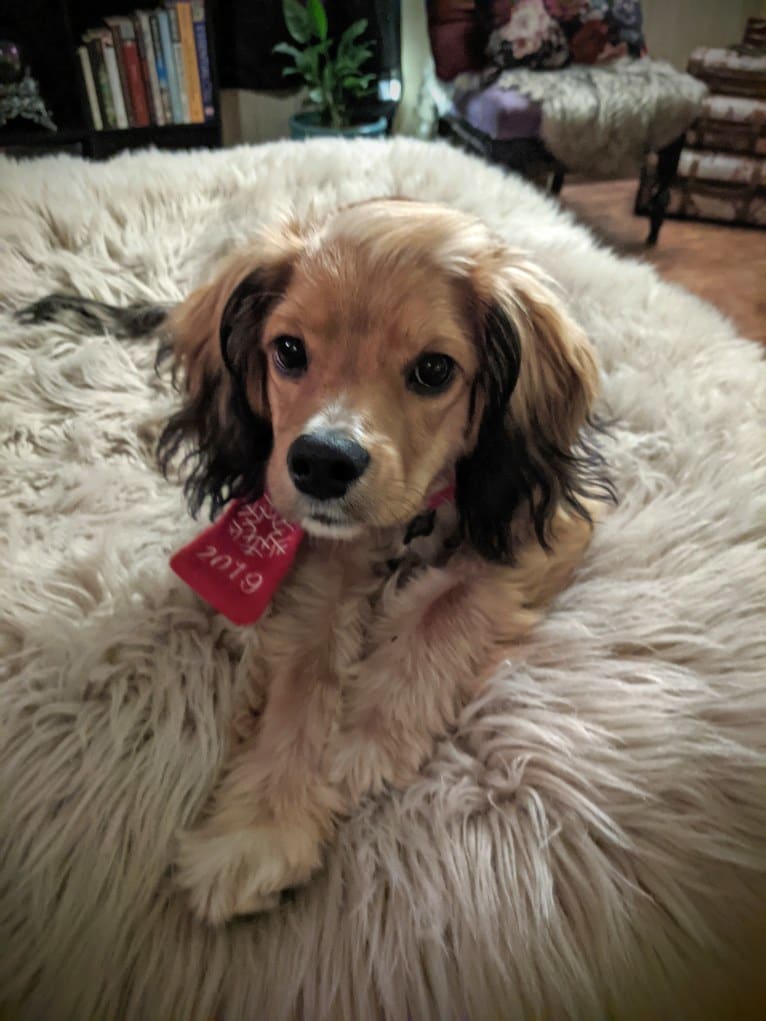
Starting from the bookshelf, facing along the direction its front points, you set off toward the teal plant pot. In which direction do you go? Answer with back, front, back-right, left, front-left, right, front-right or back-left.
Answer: left

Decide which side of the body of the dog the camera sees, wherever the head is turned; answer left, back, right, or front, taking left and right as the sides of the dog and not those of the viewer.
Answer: front

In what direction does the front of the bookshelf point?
toward the camera

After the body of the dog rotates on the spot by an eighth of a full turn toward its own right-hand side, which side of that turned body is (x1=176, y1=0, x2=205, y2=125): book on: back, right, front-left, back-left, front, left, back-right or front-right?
back-right

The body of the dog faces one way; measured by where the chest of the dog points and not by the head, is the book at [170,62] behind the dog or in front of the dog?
behind

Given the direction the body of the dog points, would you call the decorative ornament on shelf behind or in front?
behind

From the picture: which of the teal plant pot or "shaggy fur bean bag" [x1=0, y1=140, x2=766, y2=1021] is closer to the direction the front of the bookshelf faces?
the shaggy fur bean bag

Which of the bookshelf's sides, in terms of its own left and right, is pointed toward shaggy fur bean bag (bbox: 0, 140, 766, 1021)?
front

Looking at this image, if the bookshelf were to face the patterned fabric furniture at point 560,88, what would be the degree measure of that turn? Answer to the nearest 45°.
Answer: approximately 90° to its left

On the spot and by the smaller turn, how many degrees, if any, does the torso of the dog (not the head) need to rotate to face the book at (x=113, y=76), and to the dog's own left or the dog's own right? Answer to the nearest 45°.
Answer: approximately 180°
